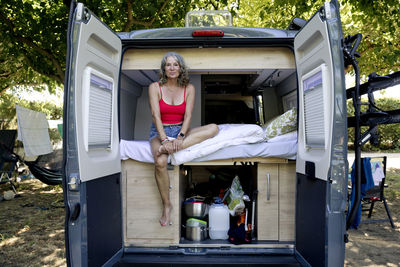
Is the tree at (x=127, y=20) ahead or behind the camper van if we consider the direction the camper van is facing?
ahead

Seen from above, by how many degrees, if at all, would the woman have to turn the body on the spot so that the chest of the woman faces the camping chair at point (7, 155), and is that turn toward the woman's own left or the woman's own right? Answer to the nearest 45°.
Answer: approximately 135° to the woman's own right

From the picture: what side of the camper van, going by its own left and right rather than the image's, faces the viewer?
back
